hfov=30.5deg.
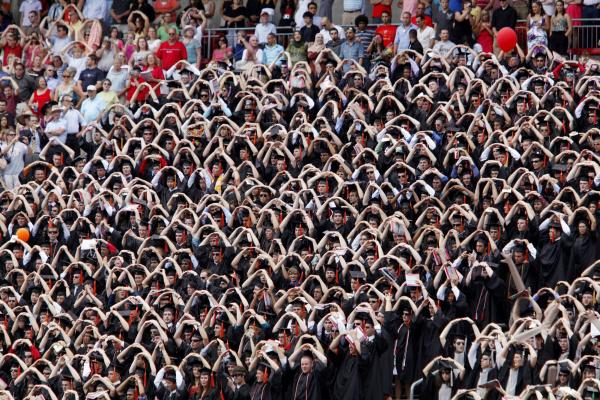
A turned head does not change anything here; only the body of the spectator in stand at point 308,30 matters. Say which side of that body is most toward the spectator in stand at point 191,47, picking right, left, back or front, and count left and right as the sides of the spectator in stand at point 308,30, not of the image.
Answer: right

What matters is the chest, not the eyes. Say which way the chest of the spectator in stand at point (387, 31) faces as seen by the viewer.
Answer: toward the camera

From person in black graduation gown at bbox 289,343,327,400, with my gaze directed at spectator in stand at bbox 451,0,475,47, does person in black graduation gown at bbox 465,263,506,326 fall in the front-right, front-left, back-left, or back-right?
front-right

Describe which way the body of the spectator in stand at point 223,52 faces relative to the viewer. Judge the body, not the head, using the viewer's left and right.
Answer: facing the viewer

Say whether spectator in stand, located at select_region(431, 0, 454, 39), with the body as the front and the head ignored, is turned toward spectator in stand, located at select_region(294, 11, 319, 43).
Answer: no

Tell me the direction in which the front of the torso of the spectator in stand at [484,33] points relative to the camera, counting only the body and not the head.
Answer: toward the camera

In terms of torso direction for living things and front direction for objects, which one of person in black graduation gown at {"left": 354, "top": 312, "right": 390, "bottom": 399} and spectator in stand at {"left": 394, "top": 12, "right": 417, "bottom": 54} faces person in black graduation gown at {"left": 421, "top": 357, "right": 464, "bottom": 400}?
the spectator in stand

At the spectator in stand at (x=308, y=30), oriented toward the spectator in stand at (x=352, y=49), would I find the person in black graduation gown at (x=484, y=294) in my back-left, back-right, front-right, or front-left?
front-right

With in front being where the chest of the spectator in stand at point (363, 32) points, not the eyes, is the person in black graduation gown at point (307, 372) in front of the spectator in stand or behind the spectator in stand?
in front

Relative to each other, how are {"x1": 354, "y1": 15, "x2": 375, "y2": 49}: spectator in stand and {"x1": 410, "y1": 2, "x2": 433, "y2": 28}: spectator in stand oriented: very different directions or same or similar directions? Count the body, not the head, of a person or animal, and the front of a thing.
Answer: same or similar directions

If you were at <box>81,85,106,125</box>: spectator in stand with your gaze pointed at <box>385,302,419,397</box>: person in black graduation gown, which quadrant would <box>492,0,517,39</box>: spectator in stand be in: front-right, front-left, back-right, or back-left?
front-left

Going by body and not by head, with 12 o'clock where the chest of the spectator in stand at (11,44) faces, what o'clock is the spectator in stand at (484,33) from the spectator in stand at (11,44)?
the spectator in stand at (484,33) is roughly at 10 o'clock from the spectator in stand at (11,44).

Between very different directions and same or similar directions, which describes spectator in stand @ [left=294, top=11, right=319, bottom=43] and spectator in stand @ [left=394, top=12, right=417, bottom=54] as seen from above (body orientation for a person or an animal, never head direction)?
same or similar directions

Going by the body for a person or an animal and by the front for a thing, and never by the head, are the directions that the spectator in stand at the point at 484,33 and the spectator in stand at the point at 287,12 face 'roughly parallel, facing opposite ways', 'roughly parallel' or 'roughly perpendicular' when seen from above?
roughly parallel

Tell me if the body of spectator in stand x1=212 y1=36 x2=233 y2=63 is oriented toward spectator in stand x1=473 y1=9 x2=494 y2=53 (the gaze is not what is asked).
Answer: no

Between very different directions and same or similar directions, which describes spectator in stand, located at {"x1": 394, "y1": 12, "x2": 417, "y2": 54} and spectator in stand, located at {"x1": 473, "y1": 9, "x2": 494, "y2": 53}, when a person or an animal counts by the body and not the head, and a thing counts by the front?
same or similar directions

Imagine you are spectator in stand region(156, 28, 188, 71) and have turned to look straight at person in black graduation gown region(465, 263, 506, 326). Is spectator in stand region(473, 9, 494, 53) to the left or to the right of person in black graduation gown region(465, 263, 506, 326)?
left
